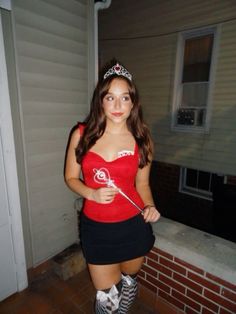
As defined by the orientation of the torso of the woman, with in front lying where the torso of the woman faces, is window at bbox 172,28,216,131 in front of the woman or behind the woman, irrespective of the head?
behind

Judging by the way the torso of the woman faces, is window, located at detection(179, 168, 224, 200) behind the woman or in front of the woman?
behind

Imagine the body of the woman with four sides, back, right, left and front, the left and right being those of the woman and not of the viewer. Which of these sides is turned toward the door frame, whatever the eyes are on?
right

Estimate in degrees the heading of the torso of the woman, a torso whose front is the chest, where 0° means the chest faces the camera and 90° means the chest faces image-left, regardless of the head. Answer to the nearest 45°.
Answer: approximately 0°
